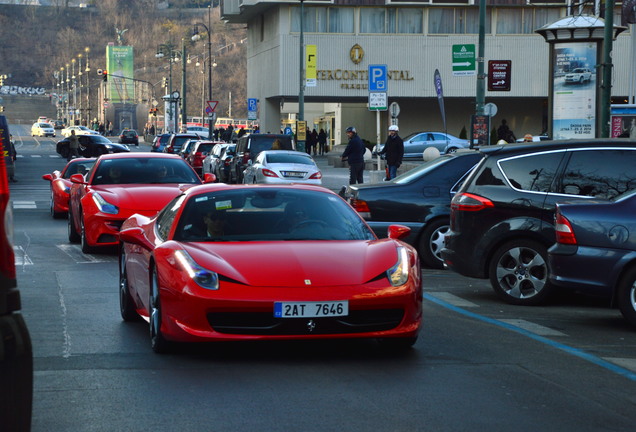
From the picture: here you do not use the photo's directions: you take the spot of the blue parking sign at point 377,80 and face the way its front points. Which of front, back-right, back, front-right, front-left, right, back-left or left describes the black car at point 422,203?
front

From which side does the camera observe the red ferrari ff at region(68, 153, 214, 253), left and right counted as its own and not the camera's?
front

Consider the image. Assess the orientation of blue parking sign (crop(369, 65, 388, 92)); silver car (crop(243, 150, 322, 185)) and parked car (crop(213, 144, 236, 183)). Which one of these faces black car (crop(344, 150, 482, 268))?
the blue parking sign

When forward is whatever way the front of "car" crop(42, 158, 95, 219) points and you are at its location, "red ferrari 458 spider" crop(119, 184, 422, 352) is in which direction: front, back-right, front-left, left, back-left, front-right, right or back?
front

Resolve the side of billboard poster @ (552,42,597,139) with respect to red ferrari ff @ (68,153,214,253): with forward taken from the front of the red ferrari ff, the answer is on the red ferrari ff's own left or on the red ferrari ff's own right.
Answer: on the red ferrari ff's own left

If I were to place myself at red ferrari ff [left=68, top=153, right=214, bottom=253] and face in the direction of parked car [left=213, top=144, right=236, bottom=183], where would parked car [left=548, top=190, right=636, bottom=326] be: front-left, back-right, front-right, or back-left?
back-right

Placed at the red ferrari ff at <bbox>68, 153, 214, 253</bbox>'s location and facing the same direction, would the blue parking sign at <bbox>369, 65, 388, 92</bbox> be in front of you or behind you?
behind

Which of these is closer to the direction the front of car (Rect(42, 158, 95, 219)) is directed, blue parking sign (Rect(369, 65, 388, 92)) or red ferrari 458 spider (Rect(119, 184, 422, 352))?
the red ferrari 458 spider

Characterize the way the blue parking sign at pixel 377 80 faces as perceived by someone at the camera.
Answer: facing the viewer

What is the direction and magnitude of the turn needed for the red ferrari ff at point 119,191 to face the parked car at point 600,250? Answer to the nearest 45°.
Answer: approximately 45° to its left

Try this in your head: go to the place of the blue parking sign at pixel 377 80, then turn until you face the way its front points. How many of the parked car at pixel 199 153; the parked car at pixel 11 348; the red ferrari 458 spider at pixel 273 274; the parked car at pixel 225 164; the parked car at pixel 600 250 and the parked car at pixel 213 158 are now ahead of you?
3

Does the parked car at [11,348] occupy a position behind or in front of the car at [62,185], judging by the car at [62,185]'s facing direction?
in front

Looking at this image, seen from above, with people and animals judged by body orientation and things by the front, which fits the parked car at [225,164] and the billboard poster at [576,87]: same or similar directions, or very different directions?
very different directions

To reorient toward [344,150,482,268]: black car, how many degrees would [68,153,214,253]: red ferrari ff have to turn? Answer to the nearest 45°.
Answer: approximately 45° to its left
